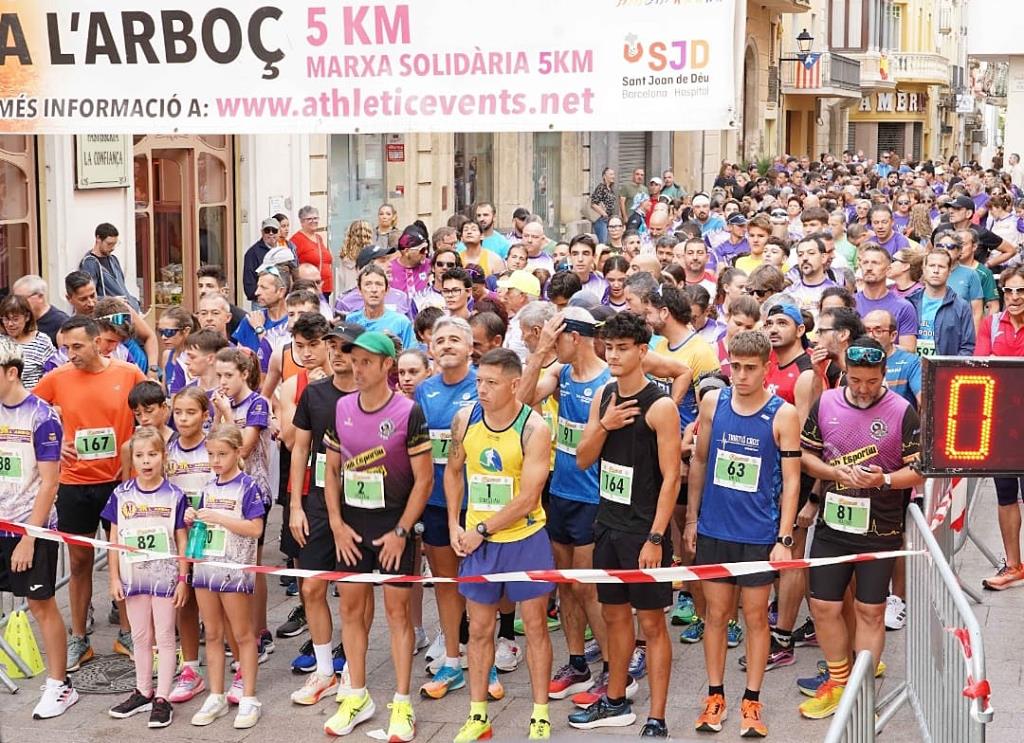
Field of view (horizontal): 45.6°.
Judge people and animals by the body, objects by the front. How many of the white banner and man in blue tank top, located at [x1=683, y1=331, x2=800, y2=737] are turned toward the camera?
2

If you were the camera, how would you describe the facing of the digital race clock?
facing the viewer

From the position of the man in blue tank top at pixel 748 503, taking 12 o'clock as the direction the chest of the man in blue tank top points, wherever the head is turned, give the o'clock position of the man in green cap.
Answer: The man in green cap is roughly at 3 o'clock from the man in blue tank top.

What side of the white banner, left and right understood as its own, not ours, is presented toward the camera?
front

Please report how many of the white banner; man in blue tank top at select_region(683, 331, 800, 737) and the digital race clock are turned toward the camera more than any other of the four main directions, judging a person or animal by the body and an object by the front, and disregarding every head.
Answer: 3

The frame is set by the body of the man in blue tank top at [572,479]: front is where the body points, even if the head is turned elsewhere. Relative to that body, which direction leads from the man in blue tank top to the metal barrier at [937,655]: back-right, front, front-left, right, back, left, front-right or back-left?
left

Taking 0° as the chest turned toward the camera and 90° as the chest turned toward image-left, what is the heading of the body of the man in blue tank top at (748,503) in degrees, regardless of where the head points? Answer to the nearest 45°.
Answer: approximately 0°

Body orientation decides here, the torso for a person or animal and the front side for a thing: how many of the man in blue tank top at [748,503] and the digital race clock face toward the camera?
2
